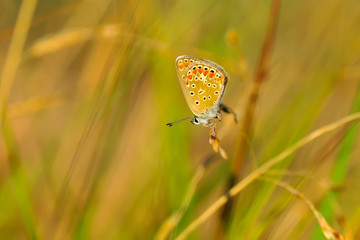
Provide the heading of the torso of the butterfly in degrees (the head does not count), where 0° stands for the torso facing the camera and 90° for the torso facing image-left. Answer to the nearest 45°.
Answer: approximately 90°
